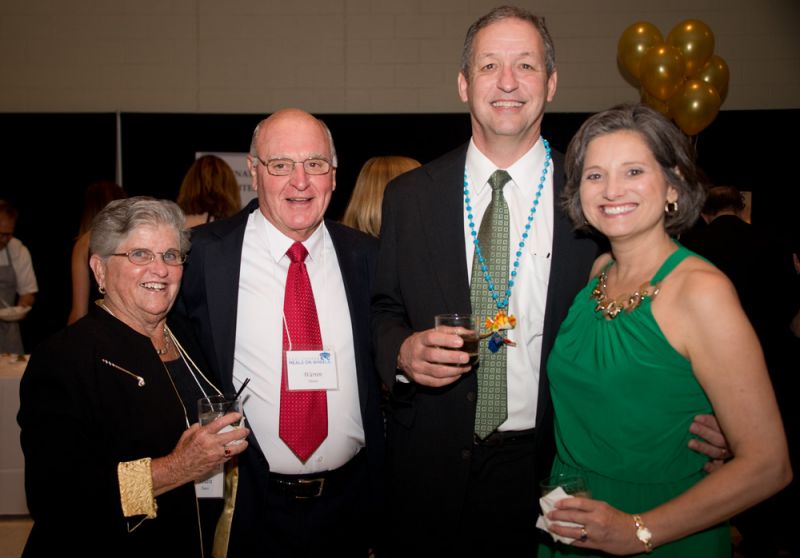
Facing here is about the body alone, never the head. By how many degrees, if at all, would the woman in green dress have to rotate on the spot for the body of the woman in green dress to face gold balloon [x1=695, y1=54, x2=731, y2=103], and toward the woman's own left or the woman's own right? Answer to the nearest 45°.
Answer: approximately 135° to the woman's own right

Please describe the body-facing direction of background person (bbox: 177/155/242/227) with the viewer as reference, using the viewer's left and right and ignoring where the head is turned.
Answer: facing away from the viewer

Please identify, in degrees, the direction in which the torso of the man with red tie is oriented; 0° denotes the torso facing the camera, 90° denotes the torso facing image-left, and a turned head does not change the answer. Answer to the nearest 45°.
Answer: approximately 0°

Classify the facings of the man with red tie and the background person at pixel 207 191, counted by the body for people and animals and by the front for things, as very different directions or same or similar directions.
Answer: very different directions

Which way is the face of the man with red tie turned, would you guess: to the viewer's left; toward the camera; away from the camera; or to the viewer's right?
toward the camera

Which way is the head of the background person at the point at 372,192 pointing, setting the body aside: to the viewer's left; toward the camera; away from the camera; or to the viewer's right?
away from the camera

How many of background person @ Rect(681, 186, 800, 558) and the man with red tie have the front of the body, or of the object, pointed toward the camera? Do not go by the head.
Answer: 1

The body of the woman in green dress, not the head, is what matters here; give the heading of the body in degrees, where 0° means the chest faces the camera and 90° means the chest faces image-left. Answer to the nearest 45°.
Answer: approximately 45°

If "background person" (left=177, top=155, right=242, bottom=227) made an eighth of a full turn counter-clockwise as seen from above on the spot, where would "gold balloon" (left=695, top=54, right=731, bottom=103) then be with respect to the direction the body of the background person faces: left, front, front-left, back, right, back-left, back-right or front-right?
back-right

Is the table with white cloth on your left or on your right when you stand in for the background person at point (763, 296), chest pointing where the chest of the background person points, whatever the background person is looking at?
on your left

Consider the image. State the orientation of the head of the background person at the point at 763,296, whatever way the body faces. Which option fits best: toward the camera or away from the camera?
away from the camera

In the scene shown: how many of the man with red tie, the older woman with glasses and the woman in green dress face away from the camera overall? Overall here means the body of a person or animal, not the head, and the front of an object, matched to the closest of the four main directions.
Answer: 0

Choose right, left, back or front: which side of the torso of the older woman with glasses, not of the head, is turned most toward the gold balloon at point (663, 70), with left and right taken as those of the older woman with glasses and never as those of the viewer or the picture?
left
